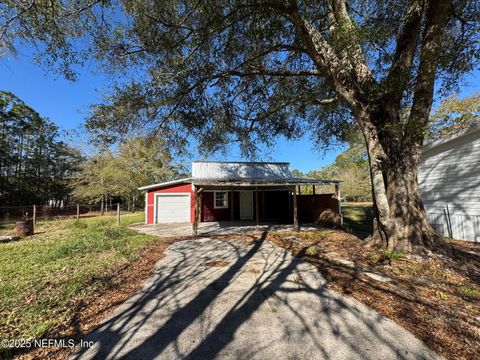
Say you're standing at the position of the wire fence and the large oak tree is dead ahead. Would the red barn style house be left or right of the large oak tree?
left

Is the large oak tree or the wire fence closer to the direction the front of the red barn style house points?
the large oak tree

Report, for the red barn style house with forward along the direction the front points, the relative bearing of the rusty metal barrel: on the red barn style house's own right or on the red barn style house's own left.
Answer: on the red barn style house's own right

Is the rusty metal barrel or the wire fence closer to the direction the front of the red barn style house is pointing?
the rusty metal barrel

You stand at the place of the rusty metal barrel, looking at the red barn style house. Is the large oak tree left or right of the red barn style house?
right

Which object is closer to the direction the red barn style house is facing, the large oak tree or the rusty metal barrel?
the large oak tree

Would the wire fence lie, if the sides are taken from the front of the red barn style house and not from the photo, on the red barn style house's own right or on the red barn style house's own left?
on the red barn style house's own right

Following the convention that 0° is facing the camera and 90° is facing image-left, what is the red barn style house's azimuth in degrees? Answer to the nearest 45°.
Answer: approximately 0°

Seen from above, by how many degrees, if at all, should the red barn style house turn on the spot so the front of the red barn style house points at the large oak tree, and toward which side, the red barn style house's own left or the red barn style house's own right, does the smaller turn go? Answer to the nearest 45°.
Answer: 0° — it already faces it

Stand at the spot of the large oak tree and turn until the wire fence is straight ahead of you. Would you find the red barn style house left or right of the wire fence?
right
